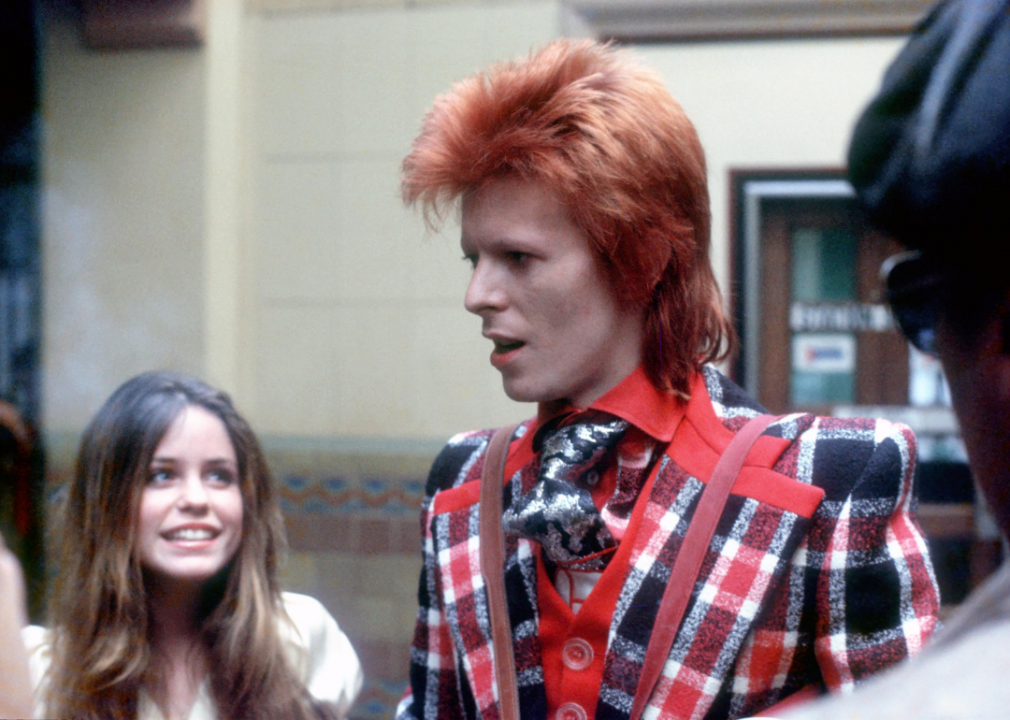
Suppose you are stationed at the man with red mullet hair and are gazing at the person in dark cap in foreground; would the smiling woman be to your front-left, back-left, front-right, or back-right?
back-right

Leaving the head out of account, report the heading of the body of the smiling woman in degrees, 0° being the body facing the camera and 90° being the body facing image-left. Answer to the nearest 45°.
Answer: approximately 0°

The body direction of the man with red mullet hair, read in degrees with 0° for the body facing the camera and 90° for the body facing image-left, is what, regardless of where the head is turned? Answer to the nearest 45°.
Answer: approximately 45°

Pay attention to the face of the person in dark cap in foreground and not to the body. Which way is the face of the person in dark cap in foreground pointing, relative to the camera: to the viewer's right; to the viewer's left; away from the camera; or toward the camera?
to the viewer's left

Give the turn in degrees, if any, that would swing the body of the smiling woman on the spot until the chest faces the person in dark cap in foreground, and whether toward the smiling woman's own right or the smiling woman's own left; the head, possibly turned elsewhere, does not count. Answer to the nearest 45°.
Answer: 0° — they already face them

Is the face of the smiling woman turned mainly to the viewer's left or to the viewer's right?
to the viewer's right

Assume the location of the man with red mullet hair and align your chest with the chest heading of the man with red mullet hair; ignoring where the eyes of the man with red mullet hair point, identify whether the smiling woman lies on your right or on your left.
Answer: on your right

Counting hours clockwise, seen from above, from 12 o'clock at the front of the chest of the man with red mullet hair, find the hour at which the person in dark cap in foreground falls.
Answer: The person in dark cap in foreground is roughly at 10 o'clock from the man with red mullet hair.
